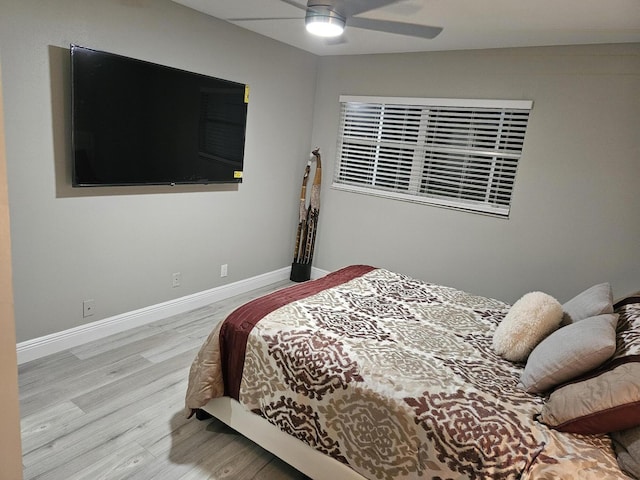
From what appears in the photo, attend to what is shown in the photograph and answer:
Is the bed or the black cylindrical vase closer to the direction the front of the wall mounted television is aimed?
the bed

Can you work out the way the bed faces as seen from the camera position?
facing away from the viewer and to the left of the viewer

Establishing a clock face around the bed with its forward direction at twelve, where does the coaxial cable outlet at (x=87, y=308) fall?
The coaxial cable outlet is roughly at 11 o'clock from the bed.

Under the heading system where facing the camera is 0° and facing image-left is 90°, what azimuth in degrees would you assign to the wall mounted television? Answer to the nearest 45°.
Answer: approximately 315°

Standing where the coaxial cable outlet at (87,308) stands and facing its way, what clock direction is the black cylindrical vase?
The black cylindrical vase is roughly at 10 o'clock from the coaxial cable outlet.

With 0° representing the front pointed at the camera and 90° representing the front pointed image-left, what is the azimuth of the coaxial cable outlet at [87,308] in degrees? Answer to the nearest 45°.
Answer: approximately 315°

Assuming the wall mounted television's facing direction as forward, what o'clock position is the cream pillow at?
The cream pillow is roughly at 12 o'clock from the wall mounted television.
